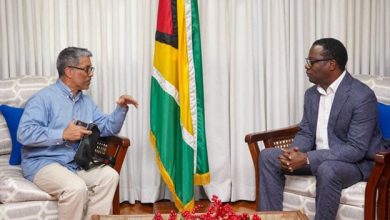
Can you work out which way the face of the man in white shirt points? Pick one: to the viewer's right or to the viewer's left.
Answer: to the viewer's left

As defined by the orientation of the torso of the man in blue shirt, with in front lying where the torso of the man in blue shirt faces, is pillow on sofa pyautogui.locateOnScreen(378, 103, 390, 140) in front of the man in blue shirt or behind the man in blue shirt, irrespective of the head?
in front

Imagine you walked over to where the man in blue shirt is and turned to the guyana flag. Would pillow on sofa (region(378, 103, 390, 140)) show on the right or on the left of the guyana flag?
right

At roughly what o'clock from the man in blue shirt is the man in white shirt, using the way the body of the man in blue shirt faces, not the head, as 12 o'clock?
The man in white shirt is roughly at 11 o'clock from the man in blue shirt.

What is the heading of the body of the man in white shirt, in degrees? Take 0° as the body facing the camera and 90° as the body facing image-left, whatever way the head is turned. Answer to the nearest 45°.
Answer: approximately 45°

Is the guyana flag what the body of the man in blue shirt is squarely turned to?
no

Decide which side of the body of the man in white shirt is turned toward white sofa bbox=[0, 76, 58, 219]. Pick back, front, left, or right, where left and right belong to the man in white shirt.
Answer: front

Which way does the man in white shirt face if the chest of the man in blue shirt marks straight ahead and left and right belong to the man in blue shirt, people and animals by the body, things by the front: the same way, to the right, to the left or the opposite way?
to the right

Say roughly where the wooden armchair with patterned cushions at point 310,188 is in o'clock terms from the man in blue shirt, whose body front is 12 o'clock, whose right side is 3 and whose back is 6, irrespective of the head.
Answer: The wooden armchair with patterned cushions is roughly at 11 o'clock from the man in blue shirt.

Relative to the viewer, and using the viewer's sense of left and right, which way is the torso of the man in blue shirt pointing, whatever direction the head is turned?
facing the viewer and to the right of the viewer

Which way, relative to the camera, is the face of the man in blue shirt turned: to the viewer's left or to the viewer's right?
to the viewer's right

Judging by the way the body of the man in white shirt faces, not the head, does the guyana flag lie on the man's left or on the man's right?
on the man's right

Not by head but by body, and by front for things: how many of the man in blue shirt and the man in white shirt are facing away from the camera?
0
